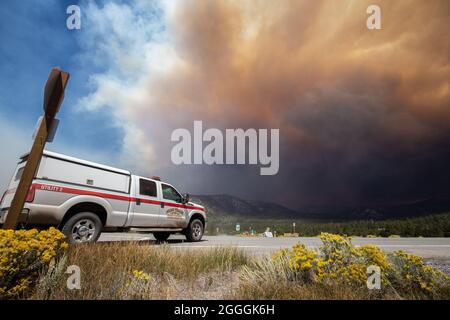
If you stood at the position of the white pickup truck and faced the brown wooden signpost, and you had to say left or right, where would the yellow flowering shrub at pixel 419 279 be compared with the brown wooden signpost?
left

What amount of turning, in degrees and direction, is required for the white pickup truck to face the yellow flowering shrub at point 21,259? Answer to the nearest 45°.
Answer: approximately 135° to its right

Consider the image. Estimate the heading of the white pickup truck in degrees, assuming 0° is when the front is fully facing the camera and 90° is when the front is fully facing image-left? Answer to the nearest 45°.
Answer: approximately 225°

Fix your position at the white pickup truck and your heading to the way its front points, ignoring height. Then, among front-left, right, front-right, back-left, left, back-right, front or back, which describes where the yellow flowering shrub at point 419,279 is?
right

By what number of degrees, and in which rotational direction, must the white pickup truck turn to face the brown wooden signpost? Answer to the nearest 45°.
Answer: approximately 135° to its right

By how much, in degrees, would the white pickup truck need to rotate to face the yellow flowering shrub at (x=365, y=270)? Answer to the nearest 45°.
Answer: approximately 90° to its right

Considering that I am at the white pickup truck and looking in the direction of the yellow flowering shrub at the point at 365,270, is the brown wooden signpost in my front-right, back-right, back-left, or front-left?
front-right
